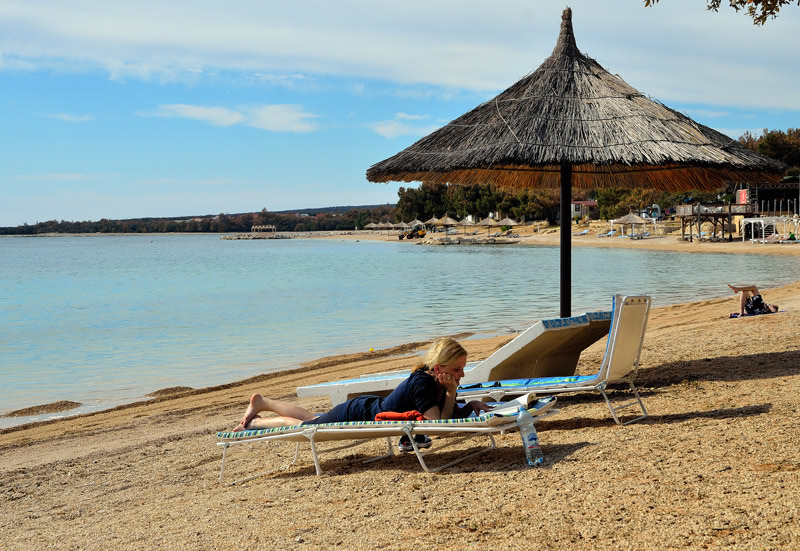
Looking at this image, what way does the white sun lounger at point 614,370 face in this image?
to the viewer's left

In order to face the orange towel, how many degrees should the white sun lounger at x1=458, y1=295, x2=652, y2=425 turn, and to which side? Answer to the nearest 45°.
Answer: approximately 45° to its left

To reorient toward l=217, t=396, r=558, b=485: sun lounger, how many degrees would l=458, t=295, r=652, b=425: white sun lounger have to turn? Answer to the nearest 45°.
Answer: approximately 45° to its left

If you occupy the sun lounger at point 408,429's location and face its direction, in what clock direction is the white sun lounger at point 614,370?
The white sun lounger is roughly at 5 o'clock from the sun lounger.

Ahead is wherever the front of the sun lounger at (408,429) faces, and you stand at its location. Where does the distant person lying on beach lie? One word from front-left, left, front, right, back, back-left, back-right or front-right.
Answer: back-right

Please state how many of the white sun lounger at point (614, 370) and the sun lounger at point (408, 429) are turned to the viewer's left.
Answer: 2

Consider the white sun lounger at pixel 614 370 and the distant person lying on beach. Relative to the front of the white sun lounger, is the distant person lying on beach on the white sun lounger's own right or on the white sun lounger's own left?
on the white sun lounger's own right

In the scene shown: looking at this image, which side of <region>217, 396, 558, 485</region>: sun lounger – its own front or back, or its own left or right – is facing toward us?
left

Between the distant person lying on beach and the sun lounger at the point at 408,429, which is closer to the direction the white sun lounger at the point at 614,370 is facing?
the sun lounger
